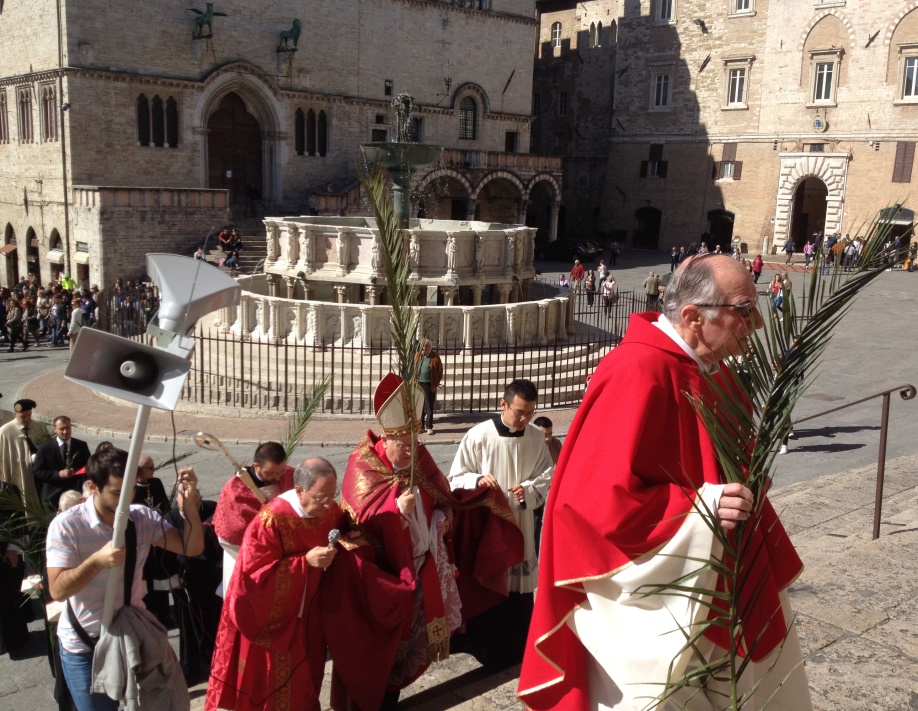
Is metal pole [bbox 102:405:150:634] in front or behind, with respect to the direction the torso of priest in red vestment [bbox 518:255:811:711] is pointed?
behind

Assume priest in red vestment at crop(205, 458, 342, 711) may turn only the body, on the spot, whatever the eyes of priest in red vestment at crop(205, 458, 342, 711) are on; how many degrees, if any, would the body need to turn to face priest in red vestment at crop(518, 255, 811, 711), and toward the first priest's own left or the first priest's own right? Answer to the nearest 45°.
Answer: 0° — they already face them

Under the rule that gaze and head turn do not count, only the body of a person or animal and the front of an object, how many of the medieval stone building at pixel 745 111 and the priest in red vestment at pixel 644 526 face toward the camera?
1

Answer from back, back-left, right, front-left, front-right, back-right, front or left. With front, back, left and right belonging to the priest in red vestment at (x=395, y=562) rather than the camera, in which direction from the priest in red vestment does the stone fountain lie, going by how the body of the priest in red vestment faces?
back-left

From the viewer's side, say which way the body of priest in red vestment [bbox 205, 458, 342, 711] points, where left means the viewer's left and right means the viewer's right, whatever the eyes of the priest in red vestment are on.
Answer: facing the viewer and to the right of the viewer

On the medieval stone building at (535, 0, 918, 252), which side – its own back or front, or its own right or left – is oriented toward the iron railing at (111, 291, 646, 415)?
front

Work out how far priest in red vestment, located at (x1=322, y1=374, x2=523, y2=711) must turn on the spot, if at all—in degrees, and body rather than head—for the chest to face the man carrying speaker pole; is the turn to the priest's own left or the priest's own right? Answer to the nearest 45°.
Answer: approximately 90° to the priest's own right

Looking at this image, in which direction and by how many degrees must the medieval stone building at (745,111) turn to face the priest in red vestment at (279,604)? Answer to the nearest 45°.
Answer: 0° — it already faces them
